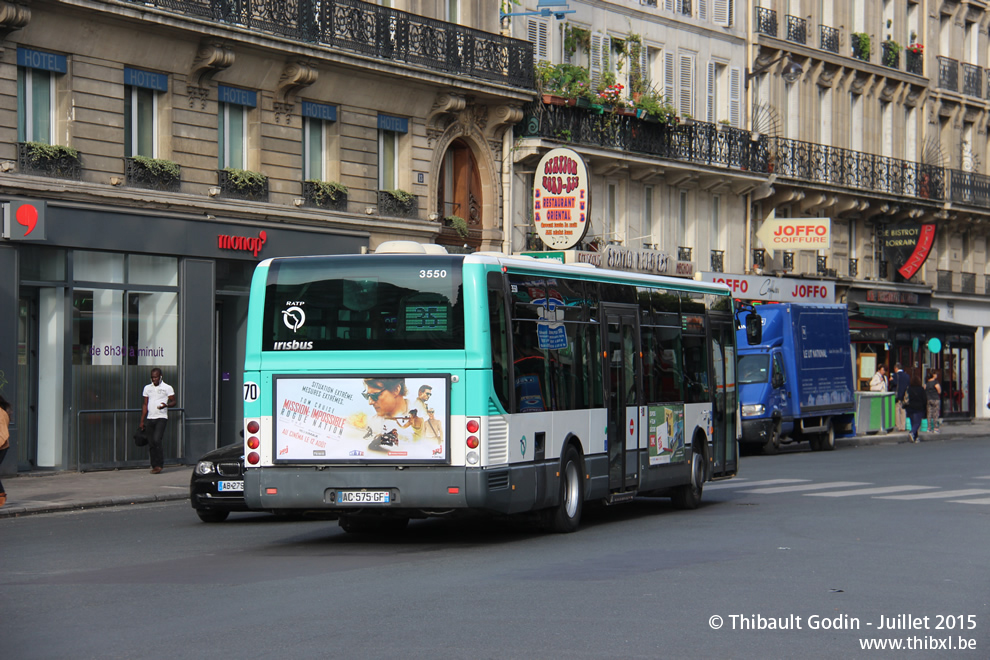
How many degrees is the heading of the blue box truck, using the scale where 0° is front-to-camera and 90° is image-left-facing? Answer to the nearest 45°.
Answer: approximately 45°

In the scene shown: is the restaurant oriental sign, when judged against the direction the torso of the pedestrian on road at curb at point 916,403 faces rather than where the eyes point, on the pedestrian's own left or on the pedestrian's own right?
on the pedestrian's own left

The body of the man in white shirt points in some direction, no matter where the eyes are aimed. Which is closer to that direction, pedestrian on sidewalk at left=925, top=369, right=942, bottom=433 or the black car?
the black car

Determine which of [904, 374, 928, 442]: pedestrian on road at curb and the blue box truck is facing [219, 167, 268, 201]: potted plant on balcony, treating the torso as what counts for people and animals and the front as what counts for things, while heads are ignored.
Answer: the blue box truck

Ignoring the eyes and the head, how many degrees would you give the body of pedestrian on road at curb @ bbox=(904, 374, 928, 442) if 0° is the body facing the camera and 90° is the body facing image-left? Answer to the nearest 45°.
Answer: approximately 180°

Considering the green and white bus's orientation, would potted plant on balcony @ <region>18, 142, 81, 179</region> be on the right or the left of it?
on its left
